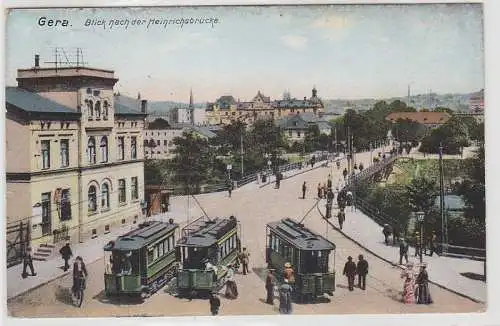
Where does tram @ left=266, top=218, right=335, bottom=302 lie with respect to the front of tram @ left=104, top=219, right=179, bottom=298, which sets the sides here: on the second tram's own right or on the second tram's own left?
on the second tram's own left

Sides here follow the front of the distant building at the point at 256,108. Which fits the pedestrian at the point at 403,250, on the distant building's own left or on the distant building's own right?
on the distant building's own left

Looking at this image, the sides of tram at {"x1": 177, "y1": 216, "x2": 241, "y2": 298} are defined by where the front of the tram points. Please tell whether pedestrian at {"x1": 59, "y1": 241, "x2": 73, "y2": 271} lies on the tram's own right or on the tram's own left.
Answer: on the tram's own right

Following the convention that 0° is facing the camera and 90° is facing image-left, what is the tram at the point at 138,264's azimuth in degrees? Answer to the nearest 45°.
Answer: approximately 45°

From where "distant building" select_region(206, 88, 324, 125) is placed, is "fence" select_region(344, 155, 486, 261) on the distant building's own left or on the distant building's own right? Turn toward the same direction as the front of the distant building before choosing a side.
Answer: on the distant building's own left

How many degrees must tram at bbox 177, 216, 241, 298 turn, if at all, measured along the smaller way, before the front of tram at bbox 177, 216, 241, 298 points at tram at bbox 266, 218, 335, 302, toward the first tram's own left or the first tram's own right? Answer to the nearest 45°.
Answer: approximately 135° to the first tram's own left

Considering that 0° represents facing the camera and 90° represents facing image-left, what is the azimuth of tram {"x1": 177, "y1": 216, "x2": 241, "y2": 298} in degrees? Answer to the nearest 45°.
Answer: approximately 45°

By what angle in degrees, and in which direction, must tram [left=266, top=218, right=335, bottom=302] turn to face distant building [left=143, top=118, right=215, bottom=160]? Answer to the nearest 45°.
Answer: approximately 135° to its right

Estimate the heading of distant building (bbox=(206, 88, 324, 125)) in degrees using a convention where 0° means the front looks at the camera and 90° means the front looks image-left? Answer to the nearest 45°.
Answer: approximately 0°

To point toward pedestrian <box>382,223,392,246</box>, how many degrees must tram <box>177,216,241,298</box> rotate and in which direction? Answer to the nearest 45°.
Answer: approximately 135° to its left
